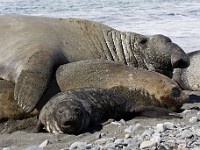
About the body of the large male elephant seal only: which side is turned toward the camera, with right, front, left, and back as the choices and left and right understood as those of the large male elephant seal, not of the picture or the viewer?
right

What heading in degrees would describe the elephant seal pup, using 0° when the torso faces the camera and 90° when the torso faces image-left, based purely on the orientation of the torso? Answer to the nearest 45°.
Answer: approximately 45°

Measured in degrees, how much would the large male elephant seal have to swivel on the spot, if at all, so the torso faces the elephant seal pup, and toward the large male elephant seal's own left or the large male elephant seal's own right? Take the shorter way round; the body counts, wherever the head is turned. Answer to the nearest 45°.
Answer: approximately 90° to the large male elephant seal's own right

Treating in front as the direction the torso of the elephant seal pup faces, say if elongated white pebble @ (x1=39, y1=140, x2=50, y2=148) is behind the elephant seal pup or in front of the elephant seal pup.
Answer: in front

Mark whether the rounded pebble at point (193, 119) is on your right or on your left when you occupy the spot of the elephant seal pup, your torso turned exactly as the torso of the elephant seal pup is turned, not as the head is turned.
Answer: on your left

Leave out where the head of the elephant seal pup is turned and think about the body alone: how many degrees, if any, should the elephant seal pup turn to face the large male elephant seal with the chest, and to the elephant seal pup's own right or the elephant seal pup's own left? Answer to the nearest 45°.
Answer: approximately 135° to the elephant seal pup's own right

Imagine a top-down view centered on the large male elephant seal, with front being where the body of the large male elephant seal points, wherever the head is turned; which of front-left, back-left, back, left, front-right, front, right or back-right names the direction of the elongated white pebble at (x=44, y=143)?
right

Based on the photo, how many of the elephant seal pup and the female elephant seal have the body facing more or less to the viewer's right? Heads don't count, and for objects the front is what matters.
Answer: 1

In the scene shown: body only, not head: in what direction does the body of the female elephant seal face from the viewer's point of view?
to the viewer's right
